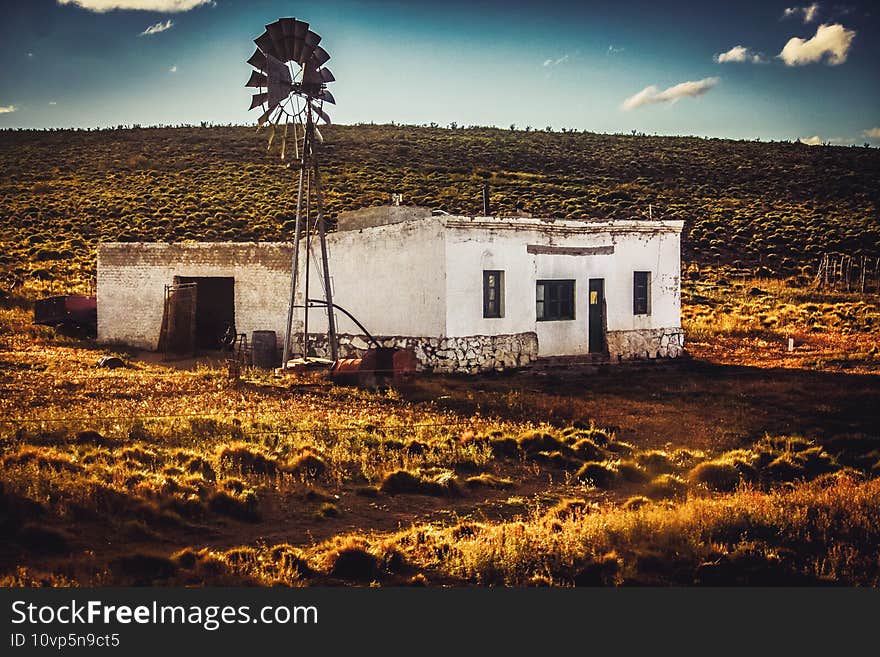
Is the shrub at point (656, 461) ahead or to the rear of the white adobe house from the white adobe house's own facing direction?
ahead

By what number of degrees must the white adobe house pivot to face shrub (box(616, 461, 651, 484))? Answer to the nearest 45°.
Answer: approximately 45° to its right

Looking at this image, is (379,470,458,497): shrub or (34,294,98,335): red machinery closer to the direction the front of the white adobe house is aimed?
the shrub

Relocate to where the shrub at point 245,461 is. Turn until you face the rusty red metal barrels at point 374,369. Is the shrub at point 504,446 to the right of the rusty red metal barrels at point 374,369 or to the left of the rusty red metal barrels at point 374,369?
right

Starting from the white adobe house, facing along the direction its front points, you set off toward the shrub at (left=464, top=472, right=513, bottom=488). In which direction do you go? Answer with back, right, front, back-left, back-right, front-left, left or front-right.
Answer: front-right

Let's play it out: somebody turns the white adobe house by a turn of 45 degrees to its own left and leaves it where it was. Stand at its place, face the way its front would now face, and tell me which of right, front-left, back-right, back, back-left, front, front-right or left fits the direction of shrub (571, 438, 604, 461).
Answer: right

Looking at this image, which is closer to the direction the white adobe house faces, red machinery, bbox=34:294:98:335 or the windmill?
the windmill

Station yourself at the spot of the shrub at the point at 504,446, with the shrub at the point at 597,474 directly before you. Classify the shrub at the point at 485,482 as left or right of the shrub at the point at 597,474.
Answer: right

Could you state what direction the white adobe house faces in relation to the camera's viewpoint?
facing the viewer and to the right of the viewer

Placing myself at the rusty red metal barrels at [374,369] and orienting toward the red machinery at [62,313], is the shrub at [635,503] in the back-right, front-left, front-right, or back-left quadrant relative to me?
back-left
